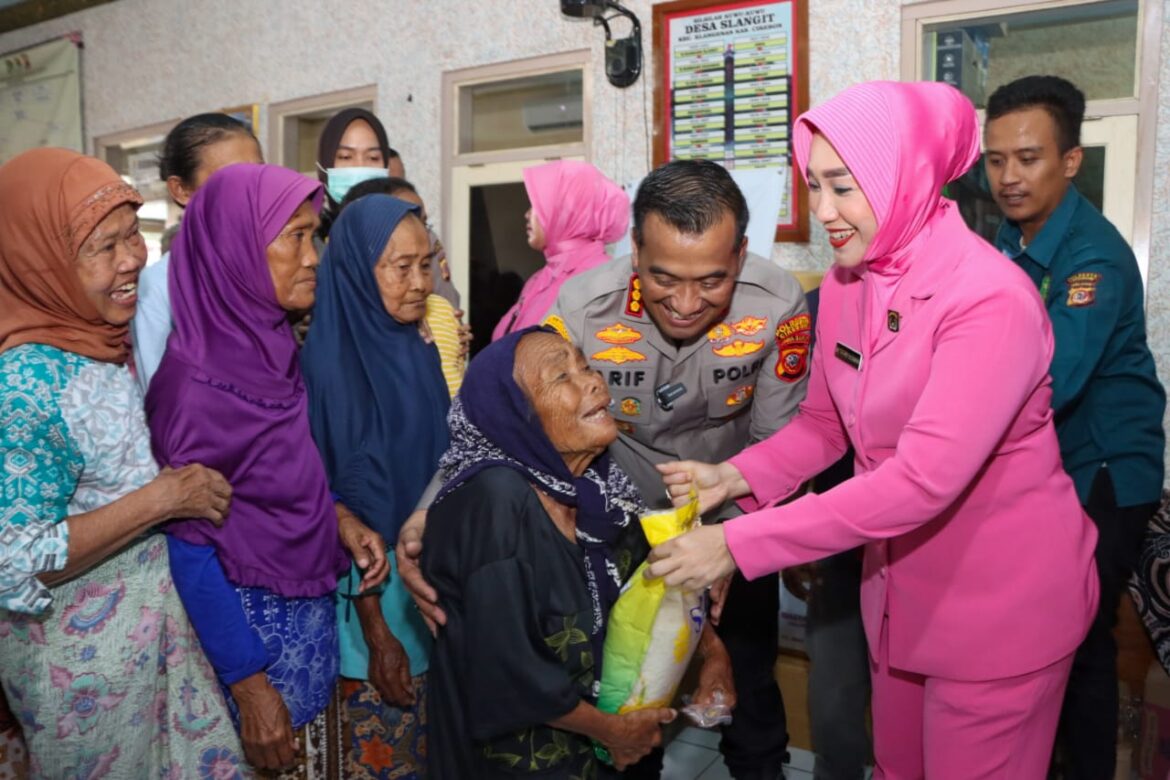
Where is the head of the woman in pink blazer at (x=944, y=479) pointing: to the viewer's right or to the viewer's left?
to the viewer's left

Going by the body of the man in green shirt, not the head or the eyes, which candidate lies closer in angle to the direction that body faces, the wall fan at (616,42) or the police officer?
the police officer

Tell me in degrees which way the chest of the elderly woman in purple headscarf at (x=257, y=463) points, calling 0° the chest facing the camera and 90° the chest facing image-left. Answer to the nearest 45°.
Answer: approximately 270°

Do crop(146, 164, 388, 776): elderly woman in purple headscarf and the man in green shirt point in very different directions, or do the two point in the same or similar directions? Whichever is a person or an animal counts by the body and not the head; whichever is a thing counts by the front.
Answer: very different directions

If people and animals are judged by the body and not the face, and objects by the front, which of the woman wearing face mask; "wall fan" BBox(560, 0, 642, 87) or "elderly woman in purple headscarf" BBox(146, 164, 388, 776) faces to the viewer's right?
the elderly woman in purple headscarf

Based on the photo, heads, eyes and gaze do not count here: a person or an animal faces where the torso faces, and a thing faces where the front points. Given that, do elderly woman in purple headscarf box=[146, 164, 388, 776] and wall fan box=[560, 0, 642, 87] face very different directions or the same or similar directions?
very different directions

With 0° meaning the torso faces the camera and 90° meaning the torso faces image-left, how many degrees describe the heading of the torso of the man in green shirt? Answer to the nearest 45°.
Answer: approximately 45°

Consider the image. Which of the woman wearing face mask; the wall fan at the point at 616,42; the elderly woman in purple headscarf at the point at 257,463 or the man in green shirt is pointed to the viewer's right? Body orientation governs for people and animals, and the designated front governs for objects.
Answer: the elderly woman in purple headscarf

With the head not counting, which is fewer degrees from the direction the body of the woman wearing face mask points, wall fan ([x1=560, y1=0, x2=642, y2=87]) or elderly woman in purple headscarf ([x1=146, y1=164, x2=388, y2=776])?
the elderly woman in purple headscarf

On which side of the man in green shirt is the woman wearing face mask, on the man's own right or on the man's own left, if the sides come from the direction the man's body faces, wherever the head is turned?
on the man's own right
